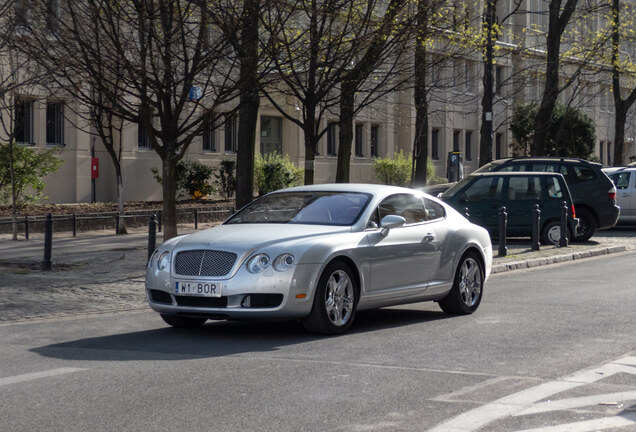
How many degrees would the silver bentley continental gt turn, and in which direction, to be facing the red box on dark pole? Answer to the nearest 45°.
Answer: approximately 135° to its right

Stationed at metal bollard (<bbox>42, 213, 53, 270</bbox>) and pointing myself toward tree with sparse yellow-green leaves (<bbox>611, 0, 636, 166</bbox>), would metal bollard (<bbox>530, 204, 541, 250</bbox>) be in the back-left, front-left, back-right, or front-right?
front-right

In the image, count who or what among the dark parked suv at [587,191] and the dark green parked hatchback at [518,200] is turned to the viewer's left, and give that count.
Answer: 2

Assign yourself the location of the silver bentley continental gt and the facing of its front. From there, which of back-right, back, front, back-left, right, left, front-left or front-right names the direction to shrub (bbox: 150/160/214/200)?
back-right

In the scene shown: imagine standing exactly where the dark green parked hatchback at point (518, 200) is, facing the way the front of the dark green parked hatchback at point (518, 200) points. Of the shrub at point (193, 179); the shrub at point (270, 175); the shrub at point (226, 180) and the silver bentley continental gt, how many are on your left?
1

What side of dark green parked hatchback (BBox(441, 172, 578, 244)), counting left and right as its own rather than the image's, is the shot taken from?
left

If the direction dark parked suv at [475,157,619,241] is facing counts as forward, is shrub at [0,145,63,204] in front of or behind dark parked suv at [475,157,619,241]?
in front

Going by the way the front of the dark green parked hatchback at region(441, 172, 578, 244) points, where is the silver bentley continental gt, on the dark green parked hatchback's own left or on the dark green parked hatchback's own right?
on the dark green parked hatchback's own left

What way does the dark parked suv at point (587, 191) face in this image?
to the viewer's left

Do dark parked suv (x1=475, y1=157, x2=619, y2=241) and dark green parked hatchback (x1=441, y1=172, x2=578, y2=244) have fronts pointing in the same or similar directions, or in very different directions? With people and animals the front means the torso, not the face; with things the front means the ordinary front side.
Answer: same or similar directions
